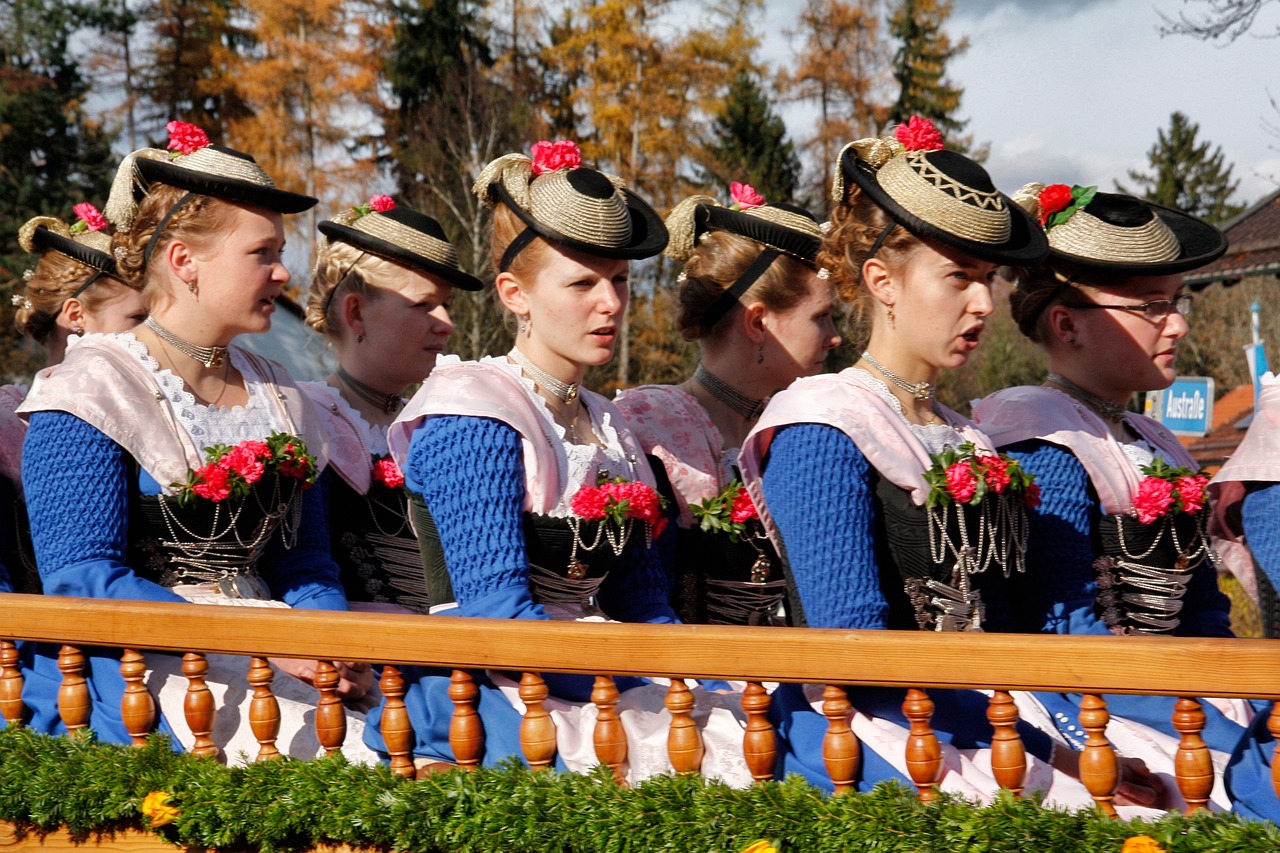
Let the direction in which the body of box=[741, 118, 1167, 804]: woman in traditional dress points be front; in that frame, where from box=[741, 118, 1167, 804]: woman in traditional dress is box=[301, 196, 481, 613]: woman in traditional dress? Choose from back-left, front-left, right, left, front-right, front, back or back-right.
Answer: back

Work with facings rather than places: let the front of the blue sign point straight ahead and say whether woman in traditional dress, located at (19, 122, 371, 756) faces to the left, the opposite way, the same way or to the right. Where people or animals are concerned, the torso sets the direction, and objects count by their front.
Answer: to the left

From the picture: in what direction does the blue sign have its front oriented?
toward the camera

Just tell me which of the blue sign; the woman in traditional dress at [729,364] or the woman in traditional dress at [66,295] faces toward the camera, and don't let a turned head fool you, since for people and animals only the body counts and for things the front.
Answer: the blue sign

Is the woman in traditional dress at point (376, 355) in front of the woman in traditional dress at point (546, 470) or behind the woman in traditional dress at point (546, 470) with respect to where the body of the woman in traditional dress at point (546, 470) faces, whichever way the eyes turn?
behind

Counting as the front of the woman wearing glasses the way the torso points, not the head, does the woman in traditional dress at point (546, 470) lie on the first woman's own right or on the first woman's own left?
on the first woman's own right

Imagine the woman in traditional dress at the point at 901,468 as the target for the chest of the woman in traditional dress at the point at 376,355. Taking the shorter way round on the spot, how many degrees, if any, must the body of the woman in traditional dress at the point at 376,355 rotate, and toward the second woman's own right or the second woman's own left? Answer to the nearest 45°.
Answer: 0° — they already face them

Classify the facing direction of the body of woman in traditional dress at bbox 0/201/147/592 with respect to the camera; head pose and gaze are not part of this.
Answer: to the viewer's right

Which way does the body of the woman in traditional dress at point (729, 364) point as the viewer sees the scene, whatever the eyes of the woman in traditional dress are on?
to the viewer's right

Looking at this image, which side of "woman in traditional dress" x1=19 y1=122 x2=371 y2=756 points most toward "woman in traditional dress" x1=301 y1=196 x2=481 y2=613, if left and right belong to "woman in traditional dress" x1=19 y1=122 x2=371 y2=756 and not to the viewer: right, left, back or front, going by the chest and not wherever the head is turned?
left

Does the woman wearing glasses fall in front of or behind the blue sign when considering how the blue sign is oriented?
in front
